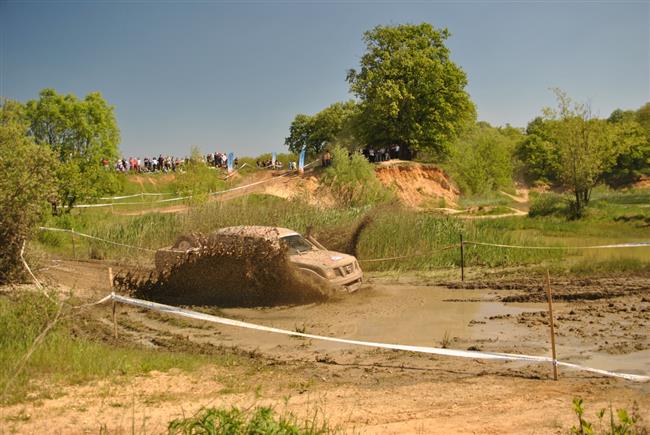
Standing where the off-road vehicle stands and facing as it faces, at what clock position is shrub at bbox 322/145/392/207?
The shrub is roughly at 8 o'clock from the off-road vehicle.

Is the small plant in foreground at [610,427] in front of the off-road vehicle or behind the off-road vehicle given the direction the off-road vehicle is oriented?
in front

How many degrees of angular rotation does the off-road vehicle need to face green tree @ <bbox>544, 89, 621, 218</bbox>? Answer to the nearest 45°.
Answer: approximately 90° to its left

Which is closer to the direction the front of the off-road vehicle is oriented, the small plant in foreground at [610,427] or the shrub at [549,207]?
the small plant in foreground

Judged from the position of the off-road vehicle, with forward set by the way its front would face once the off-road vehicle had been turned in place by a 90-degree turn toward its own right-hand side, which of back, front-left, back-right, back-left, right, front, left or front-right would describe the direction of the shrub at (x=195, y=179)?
back-right

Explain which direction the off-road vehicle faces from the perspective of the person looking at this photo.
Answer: facing the viewer and to the right of the viewer

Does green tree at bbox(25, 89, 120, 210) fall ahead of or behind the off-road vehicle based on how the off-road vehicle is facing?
behind

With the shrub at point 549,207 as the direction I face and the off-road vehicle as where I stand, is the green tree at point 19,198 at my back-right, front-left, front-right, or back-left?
back-left

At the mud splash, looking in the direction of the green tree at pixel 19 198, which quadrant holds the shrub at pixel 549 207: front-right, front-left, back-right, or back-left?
back-right

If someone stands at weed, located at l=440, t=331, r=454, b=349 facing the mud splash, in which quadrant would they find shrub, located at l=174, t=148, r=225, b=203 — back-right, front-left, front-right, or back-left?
front-right

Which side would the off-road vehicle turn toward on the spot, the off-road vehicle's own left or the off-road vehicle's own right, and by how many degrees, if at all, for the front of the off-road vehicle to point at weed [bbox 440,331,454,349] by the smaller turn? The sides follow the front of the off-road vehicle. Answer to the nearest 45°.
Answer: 0° — it already faces it

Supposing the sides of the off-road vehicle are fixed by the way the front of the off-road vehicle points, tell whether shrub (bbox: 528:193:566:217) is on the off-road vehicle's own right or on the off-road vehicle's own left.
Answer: on the off-road vehicle's own left

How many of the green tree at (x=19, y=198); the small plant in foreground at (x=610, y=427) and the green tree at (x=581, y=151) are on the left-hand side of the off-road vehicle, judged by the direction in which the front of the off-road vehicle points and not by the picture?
1

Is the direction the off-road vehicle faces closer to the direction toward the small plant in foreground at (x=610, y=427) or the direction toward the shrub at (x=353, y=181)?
the small plant in foreground

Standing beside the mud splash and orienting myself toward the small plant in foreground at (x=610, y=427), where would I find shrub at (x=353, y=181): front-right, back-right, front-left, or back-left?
back-left
